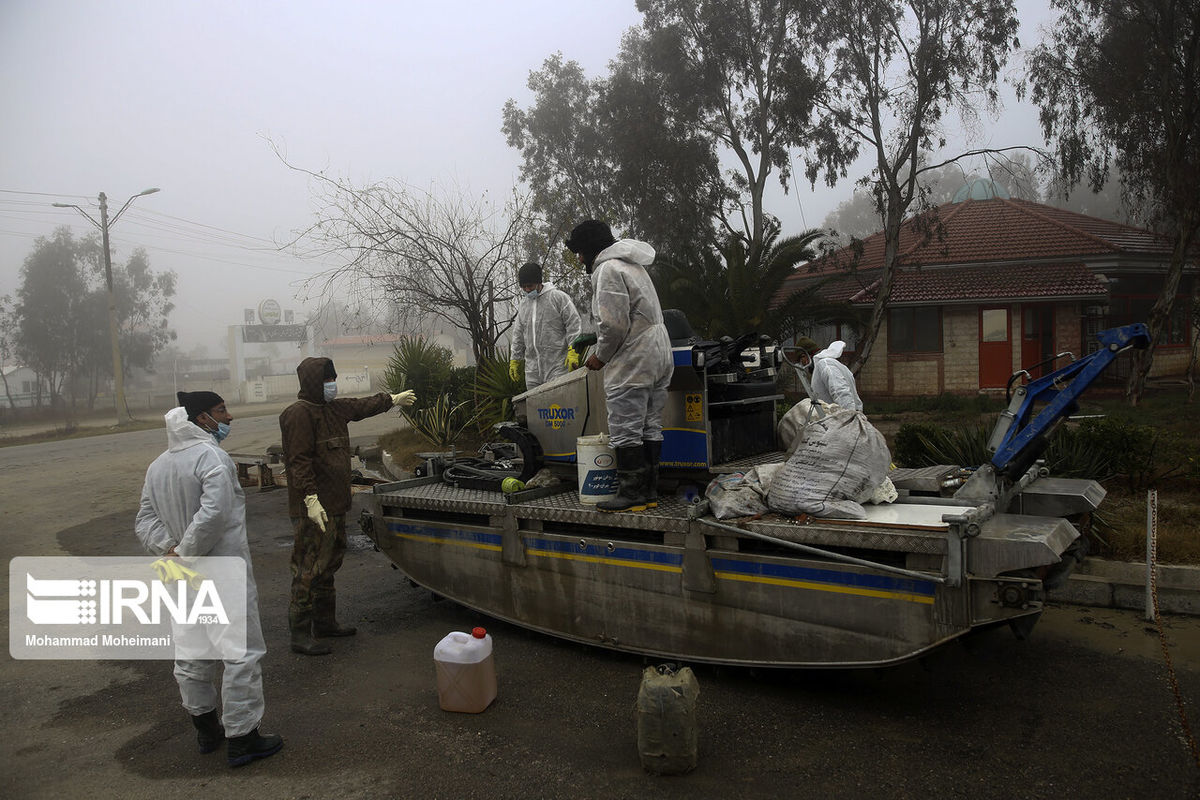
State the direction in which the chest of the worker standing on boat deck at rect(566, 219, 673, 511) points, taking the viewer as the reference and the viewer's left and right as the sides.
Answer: facing to the left of the viewer

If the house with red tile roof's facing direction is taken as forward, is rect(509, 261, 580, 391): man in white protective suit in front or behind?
in front

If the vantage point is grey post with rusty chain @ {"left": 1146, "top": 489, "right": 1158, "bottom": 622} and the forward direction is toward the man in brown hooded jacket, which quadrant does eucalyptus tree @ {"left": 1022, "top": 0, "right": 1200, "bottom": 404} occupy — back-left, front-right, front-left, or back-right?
back-right

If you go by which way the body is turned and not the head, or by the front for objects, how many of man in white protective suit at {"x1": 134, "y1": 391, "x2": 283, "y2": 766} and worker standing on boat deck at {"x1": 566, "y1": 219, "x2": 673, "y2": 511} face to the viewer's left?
1

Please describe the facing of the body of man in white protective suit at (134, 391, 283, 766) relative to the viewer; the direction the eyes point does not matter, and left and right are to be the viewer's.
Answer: facing away from the viewer and to the right of the viewer

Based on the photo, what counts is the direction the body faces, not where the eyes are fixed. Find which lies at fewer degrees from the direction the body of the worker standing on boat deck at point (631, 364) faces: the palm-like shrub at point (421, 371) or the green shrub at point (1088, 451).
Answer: the palm-like shrub

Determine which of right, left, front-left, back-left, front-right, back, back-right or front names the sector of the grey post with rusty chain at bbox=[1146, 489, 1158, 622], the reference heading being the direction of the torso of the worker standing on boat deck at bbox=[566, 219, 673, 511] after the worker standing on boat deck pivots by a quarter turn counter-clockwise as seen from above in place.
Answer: left

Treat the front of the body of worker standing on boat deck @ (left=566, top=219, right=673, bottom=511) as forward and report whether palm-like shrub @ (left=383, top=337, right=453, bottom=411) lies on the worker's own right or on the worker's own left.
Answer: on the worker's own right

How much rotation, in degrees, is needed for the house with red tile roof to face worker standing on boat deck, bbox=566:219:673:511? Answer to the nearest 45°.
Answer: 0° — it already faces them

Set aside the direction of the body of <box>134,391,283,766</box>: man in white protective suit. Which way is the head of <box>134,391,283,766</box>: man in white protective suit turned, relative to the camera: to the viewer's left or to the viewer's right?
to the viewer's right

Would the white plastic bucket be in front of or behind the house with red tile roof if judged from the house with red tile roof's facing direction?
in front

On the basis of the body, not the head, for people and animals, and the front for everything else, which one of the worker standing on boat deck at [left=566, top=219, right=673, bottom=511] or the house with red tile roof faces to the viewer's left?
the worker standing on boat deck

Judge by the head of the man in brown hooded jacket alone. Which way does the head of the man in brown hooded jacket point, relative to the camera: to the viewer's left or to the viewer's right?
to the viewer's right

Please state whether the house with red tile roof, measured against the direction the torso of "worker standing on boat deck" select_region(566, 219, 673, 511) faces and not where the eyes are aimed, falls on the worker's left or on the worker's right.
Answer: on the worker's right

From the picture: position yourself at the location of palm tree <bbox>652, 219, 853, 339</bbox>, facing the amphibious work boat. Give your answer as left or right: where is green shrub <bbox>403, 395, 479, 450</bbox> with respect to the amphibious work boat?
right

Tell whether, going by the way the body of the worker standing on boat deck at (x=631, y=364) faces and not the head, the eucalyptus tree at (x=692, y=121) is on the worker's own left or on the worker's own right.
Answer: on the worker's own right

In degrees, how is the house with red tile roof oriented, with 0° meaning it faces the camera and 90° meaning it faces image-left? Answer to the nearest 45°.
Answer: approximately 0°
